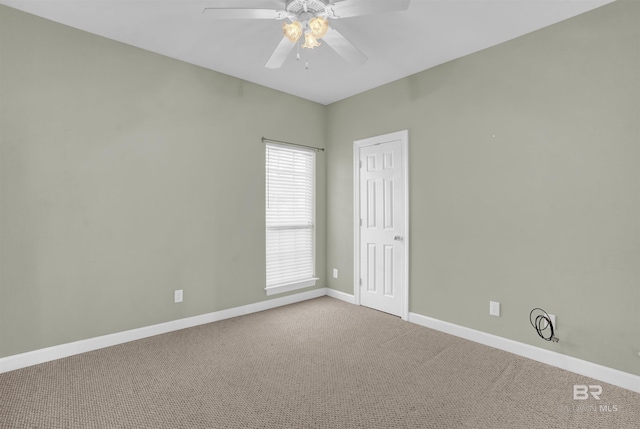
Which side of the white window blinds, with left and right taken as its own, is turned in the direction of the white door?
front

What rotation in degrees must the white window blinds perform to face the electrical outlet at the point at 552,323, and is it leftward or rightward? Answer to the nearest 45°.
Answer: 0° — it already faces it

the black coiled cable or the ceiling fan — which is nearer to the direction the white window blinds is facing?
the black coiled cable

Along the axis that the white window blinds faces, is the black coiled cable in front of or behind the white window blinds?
in front

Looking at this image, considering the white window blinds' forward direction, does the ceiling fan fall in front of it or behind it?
in front

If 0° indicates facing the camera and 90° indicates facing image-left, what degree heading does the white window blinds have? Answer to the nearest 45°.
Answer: approximately 315°

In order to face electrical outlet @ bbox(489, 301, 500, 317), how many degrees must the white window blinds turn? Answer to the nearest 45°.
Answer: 0° — it already faces it
